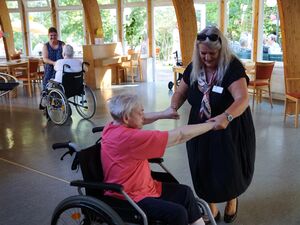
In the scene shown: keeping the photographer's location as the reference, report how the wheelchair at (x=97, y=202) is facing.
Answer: facing the viewer and to the right of the viewer

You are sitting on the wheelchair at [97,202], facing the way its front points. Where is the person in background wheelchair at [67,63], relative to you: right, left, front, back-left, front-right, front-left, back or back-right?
back-left

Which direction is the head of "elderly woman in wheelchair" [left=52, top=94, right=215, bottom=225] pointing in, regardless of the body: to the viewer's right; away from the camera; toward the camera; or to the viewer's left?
to the viewer's right

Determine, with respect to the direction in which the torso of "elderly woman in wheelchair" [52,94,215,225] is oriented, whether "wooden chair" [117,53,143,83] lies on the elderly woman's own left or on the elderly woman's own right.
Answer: on the elderly woman's own left

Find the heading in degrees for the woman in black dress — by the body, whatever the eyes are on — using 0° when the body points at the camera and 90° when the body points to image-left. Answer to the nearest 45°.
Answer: approximately 45°

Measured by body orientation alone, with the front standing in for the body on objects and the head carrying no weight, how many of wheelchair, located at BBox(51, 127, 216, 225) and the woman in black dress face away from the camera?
0

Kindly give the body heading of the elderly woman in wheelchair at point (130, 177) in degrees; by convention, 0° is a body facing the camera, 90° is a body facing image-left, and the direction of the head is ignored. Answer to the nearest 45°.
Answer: approximately 315°

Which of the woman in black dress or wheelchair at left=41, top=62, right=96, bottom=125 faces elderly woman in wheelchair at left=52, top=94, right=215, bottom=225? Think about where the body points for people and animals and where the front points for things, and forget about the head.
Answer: the woman in black dress

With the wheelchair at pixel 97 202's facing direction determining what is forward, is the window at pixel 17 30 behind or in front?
behind

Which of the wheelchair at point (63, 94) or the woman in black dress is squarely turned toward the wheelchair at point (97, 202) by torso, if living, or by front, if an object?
the woman in black dress

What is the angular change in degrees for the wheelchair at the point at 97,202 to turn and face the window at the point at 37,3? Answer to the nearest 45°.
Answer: approximately 135° to its left
